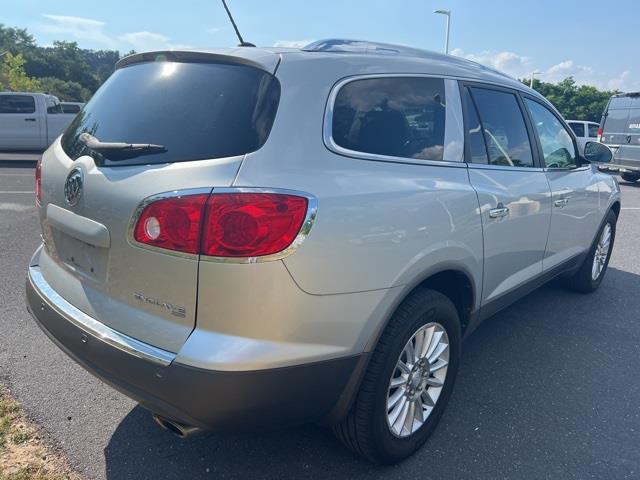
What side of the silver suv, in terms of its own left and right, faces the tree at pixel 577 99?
front

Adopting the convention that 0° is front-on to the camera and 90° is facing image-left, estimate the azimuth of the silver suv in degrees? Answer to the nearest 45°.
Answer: approximately 225°

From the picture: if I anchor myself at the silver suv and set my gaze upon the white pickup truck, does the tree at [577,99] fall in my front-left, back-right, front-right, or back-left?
front-right

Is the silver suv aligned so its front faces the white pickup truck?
no

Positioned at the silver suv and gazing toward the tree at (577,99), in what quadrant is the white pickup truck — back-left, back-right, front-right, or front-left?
front-left

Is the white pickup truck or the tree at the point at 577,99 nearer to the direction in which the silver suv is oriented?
the tree

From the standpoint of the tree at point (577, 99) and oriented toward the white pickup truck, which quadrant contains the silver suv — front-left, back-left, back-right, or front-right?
front-left
